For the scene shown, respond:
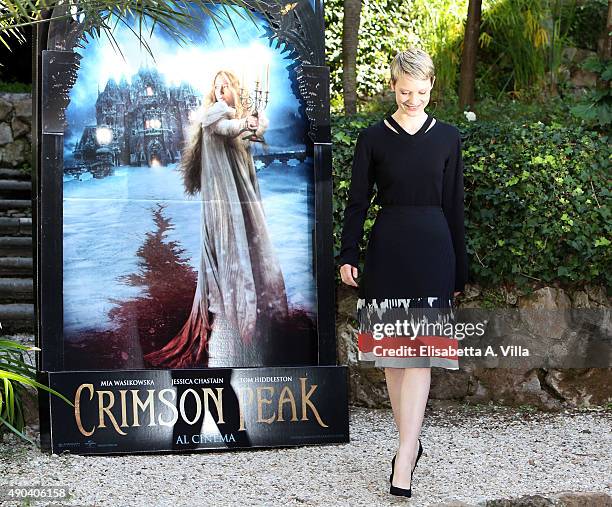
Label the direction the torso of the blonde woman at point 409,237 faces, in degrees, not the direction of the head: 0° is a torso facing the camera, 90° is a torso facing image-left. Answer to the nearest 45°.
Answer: approximately 0°

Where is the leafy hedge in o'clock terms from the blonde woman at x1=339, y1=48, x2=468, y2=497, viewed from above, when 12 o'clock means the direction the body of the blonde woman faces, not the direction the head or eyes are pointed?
The leafy hedge is roughly at 7 o'clock from the blonde woman.

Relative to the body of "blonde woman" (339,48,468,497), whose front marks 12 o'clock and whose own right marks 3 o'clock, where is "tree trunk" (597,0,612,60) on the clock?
The tree trunk is roughly at 7 o'clock from the blonde woman.

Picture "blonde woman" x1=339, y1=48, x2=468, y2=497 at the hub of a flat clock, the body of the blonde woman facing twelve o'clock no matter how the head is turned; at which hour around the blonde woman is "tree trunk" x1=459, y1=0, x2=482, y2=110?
The tree trunk is roughly at 6 o'clock from the blonde woman.
